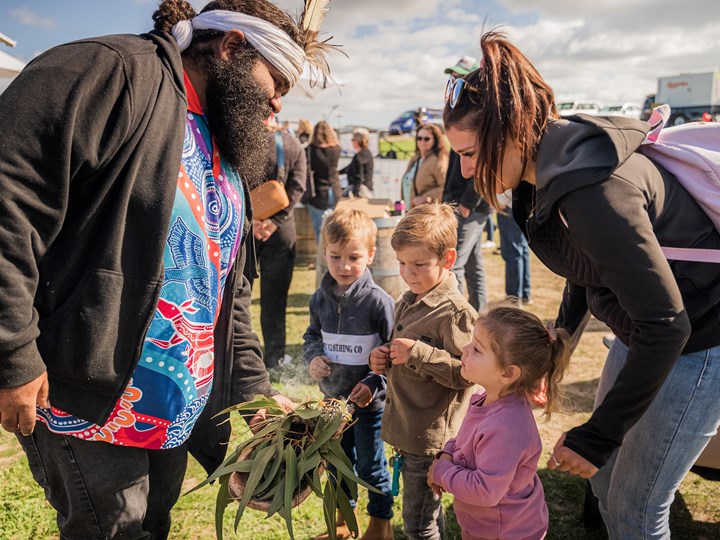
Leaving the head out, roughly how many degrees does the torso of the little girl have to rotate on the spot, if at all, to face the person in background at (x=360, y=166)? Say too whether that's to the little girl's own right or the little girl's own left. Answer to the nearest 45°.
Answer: approximately 90° to the little girl's own right

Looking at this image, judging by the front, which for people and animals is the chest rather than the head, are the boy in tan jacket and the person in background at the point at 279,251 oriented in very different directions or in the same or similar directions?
same or similar directions

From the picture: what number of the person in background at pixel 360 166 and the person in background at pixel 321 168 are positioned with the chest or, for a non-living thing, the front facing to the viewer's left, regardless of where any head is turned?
1

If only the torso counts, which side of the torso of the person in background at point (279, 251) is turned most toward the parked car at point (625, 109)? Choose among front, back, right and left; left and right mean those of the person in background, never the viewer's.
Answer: back

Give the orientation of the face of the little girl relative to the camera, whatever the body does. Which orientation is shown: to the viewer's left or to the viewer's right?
to the viewer's left

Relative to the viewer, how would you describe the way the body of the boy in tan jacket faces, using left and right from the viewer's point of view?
facing the viewer and to the left of the viewer

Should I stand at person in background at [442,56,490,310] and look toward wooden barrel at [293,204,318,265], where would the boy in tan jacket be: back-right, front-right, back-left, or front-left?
back-left

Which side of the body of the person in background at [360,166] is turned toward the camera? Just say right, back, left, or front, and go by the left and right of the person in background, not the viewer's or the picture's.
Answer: left

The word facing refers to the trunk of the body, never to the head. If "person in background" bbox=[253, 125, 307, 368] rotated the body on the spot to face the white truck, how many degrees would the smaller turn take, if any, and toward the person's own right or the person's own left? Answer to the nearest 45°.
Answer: approximately 180°

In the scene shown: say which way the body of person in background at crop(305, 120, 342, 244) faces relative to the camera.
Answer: away from the camera

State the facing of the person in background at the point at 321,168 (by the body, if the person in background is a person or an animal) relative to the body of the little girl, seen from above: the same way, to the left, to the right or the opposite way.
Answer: to the right

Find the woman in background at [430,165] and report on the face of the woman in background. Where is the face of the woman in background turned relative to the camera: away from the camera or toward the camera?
toward the camera

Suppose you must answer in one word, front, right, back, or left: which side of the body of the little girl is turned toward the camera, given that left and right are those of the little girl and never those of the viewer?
left

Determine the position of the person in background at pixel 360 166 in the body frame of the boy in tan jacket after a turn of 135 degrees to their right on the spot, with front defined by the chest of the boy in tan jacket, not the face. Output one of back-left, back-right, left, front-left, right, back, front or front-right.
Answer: front
